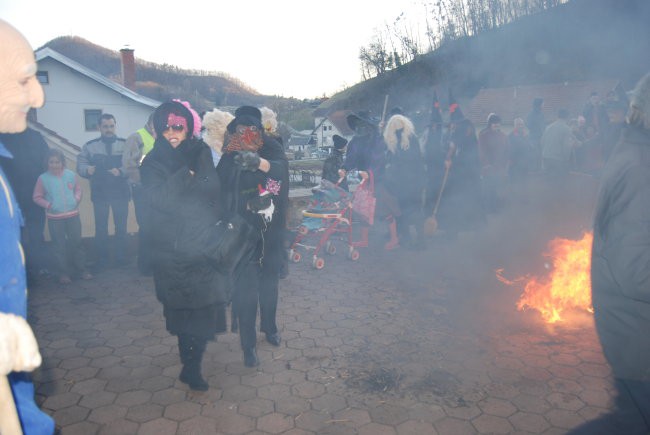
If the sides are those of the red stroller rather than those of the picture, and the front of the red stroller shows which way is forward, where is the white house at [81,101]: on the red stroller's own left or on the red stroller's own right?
on the red stroller's own right

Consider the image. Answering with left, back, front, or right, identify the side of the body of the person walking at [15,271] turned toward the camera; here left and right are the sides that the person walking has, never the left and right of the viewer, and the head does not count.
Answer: right

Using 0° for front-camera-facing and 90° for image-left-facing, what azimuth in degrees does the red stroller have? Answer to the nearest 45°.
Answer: approximately 45°

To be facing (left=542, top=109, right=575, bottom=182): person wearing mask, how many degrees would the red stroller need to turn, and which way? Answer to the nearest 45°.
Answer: approximately 180°

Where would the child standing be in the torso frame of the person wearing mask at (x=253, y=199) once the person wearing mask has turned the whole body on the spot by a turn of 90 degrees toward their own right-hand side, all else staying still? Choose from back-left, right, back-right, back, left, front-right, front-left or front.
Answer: front-right
